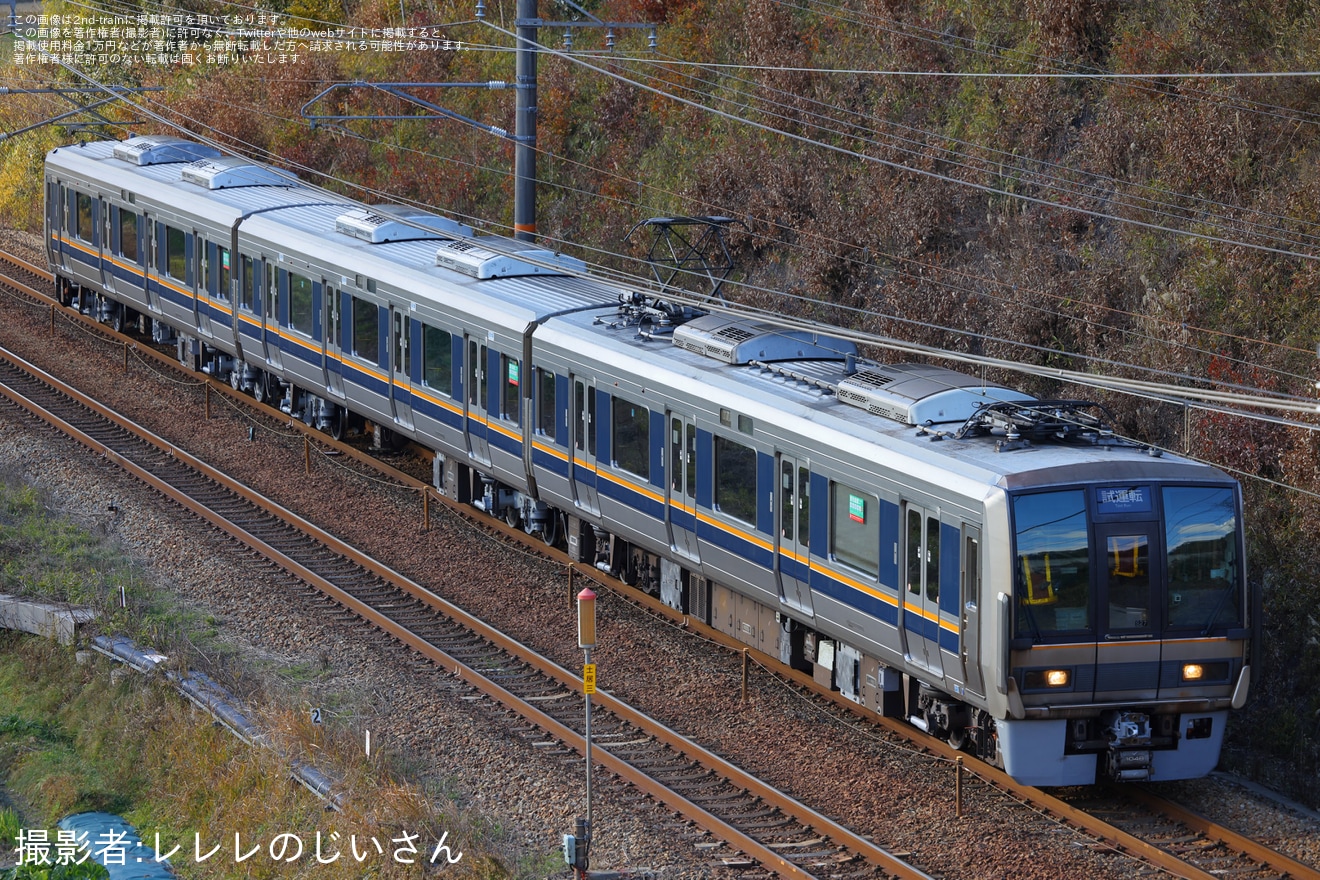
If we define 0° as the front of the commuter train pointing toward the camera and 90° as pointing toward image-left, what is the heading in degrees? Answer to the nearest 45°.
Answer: approximately 315°

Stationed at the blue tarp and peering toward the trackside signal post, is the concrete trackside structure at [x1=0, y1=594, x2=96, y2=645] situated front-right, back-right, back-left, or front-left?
back-left
